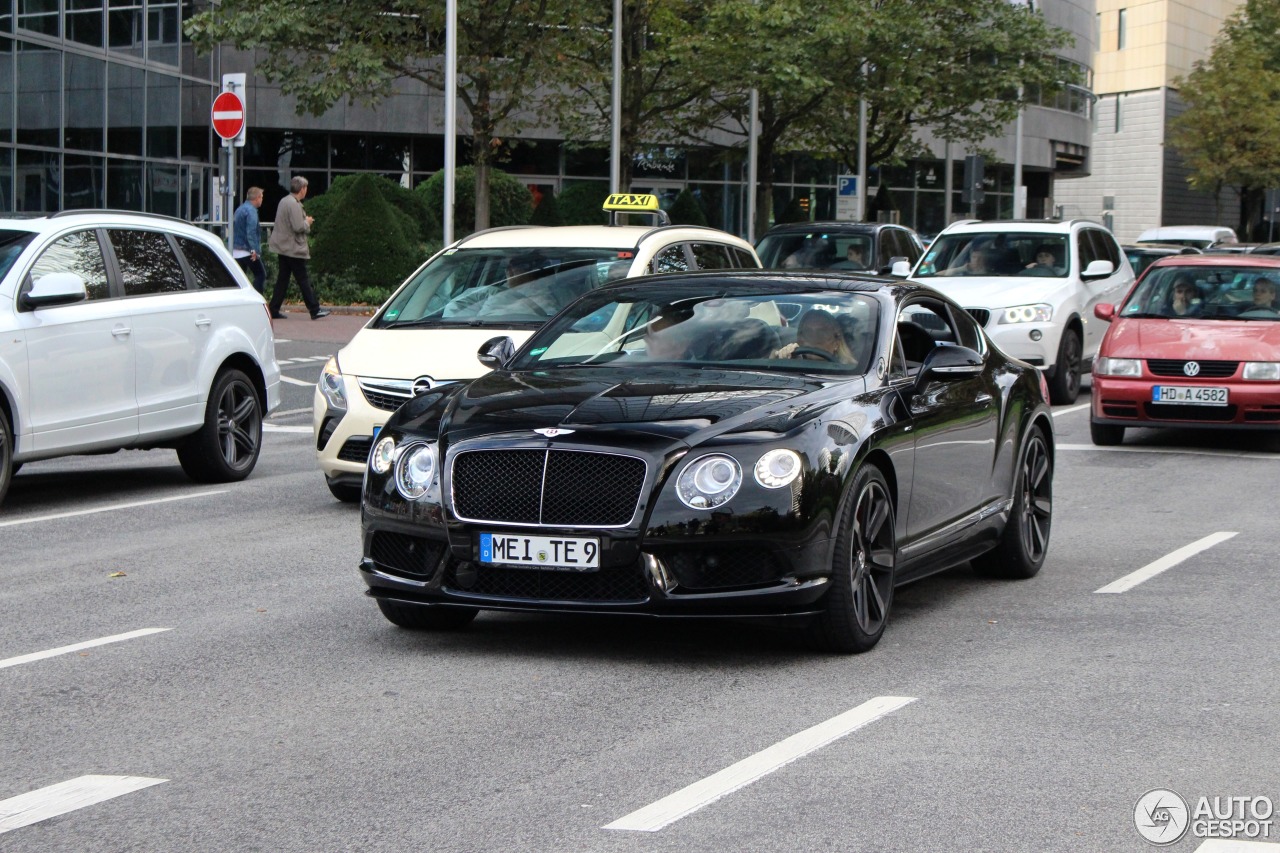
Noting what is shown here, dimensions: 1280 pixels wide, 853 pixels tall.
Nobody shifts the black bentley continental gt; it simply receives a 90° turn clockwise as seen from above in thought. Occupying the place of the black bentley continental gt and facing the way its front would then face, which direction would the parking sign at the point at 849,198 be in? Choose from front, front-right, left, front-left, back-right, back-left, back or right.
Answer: front-right

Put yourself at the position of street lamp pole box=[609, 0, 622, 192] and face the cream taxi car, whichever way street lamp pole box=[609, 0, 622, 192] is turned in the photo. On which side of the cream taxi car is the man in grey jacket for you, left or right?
right

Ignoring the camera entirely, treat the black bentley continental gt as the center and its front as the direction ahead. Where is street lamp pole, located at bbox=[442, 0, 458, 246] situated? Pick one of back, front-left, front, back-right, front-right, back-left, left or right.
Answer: back-right

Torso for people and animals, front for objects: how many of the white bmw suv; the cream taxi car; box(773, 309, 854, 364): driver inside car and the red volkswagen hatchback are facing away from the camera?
0

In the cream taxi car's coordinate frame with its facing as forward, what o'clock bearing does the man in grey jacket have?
The man in grey jacket is roughly at 4 o'clock from the cream taxi car.

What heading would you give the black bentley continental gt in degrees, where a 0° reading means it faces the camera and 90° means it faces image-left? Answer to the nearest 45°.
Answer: approximately 45°

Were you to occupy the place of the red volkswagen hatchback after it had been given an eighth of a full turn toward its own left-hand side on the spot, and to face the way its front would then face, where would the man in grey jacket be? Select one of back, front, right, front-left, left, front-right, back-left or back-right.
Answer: back

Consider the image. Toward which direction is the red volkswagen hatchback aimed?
toward the camera

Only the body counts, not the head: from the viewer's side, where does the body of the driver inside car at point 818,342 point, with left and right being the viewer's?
facing the viewer and to the left of the viewer

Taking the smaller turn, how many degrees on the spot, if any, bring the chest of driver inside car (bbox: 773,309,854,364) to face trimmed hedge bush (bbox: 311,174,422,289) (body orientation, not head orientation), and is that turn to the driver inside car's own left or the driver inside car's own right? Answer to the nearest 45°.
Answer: approximately 135° to the driver inside car's own right

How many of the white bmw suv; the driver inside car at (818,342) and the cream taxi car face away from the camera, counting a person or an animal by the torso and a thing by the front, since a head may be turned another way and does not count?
0

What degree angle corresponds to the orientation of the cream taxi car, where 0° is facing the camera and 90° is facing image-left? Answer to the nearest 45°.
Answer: approximately 45°

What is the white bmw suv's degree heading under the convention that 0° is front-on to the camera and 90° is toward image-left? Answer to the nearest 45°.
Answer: approximately 45°
